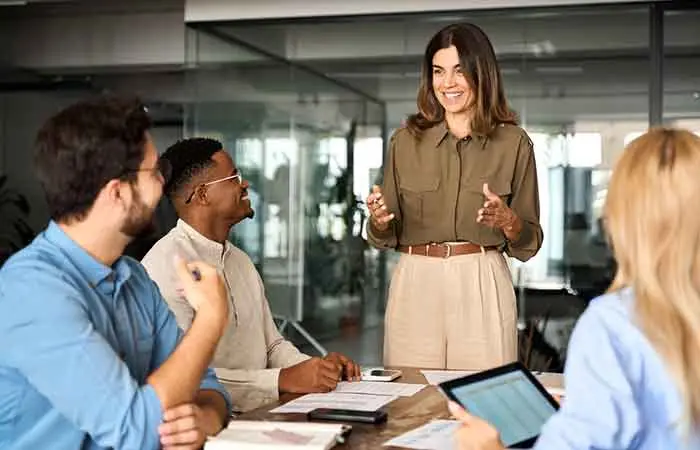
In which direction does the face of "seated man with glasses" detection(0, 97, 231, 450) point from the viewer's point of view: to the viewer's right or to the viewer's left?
to the viewer's right

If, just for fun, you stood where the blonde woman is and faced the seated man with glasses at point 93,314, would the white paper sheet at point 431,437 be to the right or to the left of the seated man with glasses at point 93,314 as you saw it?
right

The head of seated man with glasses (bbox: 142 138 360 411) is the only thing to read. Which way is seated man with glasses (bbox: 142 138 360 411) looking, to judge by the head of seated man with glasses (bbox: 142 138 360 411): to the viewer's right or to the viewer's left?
to the viewer's right

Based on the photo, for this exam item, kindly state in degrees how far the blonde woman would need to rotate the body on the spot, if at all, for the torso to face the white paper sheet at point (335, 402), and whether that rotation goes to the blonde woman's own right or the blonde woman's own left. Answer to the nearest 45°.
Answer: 0° — they already face it

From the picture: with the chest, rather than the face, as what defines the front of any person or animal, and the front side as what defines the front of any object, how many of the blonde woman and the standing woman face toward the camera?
1

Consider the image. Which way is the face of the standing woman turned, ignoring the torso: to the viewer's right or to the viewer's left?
to the viewer's left

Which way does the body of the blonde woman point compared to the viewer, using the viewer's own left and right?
facing away from the viewer and to the left of the viewer

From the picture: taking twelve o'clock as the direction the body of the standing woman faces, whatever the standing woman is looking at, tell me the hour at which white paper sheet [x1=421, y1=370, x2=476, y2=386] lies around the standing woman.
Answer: The white paper sheet is roughly at 12 o'clock from the standing woman.
